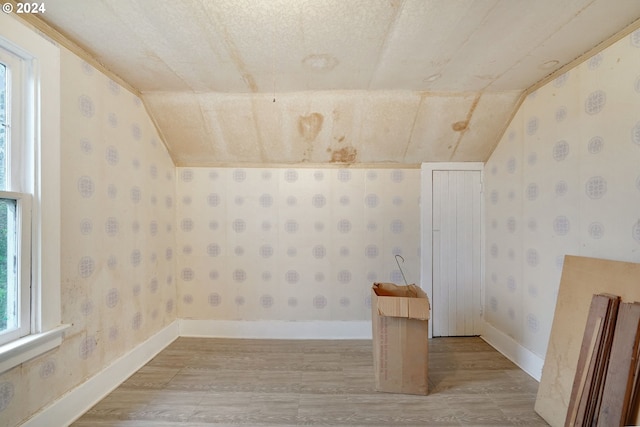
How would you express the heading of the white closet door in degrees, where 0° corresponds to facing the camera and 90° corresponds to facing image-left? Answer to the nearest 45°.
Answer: approximately 0°

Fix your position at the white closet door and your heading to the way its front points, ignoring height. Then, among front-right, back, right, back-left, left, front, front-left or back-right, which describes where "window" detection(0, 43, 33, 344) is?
front-right

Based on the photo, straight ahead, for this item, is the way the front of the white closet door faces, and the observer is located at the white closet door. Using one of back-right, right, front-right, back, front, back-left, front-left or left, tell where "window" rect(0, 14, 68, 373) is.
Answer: front-right

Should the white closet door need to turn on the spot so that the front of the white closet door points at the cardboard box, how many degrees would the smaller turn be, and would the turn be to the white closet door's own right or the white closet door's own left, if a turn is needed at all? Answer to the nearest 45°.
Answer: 0° — it already faces it
